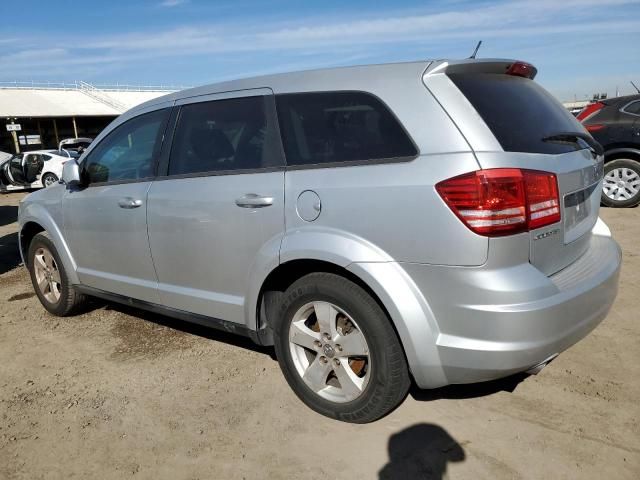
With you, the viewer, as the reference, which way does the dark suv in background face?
facing to the right of the viewer

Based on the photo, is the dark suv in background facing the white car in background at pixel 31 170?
no

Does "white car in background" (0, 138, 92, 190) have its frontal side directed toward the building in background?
no

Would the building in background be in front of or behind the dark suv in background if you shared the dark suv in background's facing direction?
behind

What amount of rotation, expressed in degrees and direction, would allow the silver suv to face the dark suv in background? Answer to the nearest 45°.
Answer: approximately 90° to its right

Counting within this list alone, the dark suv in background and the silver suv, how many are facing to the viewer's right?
1

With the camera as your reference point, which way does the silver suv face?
facing away from the viewer and to the left of the viewer

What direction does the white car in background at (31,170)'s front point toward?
to the viewer's left

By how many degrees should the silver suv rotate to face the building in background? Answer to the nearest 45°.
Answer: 0° — it already faces it
